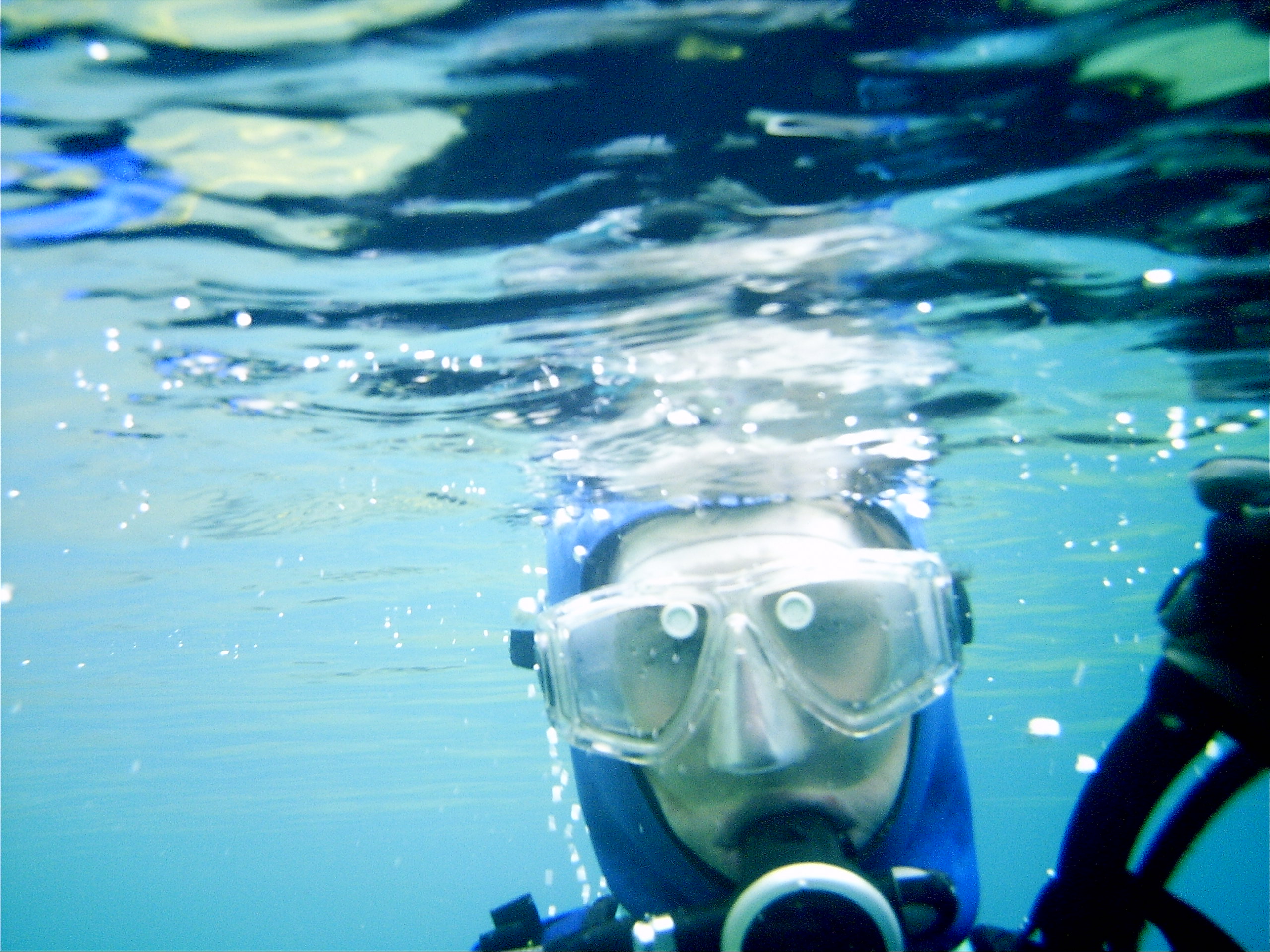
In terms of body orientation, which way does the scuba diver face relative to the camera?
toward the camera
